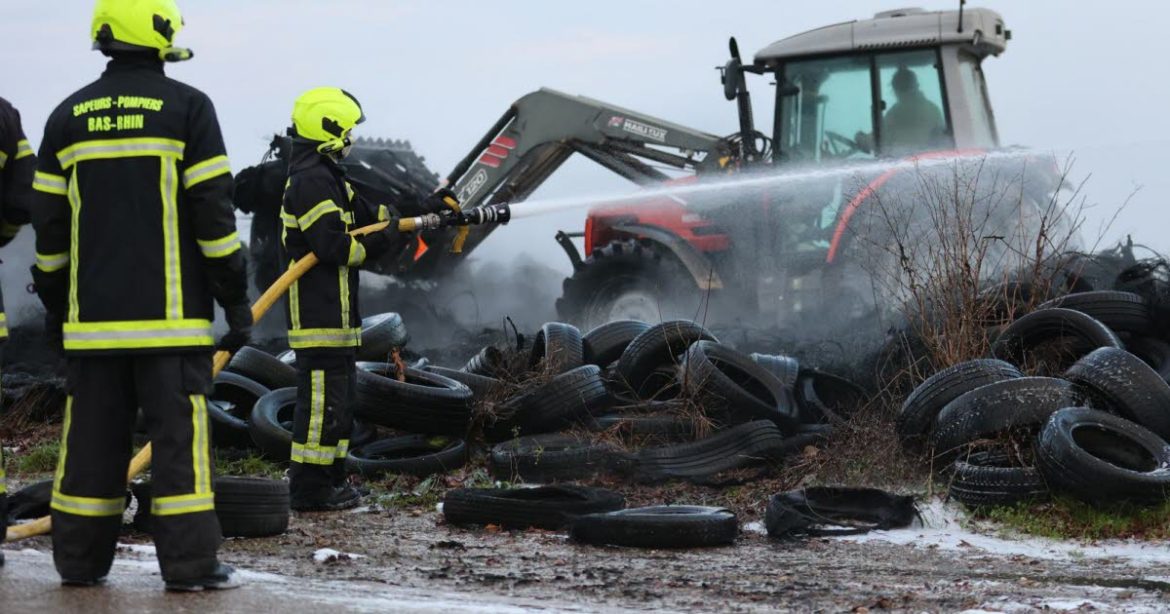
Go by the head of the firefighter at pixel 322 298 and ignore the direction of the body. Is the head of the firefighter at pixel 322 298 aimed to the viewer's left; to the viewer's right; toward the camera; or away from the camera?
to the viewer's right

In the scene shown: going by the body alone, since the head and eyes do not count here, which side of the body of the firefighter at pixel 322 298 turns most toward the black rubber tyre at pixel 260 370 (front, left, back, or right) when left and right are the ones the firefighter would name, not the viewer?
left

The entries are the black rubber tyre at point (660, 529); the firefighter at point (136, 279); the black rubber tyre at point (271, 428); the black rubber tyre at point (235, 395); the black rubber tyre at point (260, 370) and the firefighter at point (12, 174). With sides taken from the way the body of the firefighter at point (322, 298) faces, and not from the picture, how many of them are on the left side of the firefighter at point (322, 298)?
3

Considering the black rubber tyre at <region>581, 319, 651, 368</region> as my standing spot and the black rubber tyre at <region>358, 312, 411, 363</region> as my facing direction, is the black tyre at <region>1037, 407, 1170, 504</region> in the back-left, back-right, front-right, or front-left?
back-left

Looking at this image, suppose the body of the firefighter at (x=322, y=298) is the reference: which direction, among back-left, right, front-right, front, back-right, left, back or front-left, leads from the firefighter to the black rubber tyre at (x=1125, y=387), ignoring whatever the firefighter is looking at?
front

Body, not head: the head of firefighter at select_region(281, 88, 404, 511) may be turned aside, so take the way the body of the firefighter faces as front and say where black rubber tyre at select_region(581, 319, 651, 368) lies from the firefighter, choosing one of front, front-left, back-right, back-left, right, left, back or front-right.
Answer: front-left

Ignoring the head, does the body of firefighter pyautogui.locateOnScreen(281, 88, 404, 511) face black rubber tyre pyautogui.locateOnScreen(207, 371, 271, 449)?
no

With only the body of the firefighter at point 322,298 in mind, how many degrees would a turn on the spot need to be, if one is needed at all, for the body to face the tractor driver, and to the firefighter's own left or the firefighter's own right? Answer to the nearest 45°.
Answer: approximately 45° to the firefighter's own left

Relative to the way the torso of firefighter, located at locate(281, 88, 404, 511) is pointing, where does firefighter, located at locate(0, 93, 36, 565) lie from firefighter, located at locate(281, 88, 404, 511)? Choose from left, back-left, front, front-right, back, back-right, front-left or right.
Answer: back-right

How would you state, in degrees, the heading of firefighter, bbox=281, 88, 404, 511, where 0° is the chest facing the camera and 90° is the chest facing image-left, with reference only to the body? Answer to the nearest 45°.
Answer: approximately 270°

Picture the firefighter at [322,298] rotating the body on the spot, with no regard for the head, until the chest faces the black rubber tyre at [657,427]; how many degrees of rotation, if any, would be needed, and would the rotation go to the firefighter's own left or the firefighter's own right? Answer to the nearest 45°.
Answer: approximately 45° to the firefighter's own left

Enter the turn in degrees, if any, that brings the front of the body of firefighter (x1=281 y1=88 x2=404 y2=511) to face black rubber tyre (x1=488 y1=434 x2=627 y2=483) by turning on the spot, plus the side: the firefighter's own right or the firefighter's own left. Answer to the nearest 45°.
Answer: approximately 45° to the firefighter's own left
